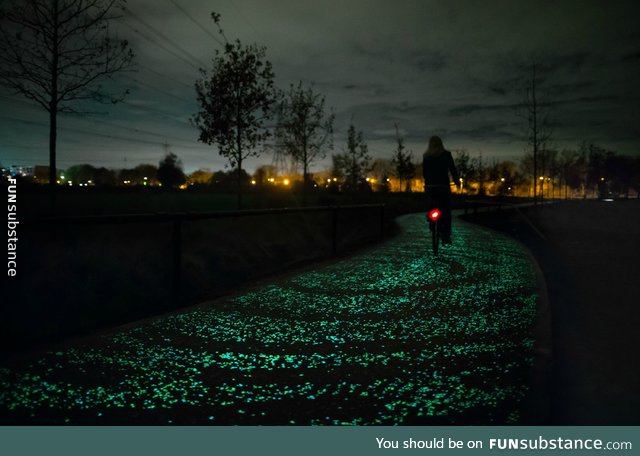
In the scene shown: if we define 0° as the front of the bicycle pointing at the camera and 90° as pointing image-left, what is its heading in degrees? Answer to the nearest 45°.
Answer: approximately 180°

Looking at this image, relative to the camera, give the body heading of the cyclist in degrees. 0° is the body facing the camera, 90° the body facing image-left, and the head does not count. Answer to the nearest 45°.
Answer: approximately 180°
